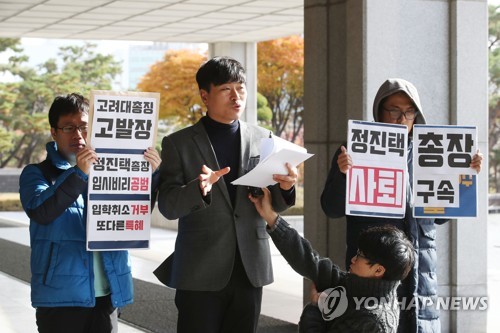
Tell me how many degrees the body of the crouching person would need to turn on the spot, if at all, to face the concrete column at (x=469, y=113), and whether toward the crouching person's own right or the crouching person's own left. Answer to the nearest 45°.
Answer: approximately 90° to the crouching person's own right

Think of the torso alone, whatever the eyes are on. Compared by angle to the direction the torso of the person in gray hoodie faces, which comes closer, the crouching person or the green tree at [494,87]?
the crouching person

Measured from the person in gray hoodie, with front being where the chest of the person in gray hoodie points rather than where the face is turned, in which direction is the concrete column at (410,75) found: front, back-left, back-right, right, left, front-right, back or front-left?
back

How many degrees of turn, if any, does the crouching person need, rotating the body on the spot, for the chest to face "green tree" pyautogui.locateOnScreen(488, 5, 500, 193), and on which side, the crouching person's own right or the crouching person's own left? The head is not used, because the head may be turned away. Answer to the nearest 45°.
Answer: approximately 90° to the crouching person's own right

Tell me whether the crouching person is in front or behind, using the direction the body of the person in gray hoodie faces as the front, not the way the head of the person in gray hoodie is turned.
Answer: in front

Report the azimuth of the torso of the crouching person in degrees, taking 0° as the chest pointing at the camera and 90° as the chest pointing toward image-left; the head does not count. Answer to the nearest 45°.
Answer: approximately 90°

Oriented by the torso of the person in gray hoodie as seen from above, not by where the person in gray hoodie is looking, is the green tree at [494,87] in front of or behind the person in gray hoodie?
behind

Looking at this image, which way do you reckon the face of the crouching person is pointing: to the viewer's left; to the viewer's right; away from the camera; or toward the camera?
to the viewer's left

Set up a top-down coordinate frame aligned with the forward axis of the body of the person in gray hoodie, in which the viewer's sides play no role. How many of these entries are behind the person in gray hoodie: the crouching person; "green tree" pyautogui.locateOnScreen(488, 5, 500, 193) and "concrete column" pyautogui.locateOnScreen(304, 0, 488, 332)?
2
